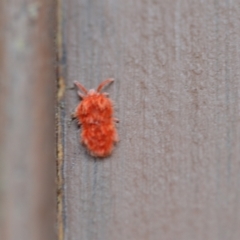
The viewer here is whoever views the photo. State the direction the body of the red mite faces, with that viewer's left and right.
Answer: facing away from the viewer
